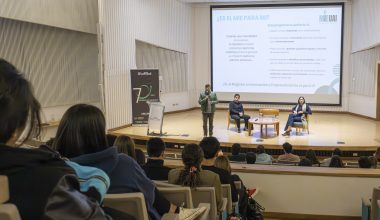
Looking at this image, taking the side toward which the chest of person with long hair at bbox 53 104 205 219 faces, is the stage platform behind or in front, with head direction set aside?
in front

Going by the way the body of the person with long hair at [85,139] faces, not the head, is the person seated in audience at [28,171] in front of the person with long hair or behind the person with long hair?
behind

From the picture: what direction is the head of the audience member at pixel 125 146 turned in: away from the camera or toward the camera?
away from the camera

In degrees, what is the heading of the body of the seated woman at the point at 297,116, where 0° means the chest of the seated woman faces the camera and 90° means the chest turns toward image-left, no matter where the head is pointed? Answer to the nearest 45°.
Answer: approximately 45°

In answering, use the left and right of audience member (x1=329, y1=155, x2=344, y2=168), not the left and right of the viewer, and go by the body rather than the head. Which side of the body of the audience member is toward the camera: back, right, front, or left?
back

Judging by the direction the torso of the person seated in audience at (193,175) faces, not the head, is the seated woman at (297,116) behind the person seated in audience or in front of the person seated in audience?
in front

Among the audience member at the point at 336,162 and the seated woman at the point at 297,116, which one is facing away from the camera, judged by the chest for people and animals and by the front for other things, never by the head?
the audience member

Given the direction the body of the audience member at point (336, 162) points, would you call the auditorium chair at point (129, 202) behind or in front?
behind

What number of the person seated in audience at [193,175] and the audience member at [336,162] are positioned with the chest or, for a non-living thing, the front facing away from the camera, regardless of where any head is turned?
2

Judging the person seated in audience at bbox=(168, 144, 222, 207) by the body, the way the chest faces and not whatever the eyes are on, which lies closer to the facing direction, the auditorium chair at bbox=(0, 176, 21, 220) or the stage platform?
the stage platform

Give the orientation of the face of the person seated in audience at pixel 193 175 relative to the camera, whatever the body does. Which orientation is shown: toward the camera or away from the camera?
away from the camera

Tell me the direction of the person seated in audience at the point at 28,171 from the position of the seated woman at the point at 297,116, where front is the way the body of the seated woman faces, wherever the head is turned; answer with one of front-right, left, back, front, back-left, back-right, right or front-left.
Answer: front-left

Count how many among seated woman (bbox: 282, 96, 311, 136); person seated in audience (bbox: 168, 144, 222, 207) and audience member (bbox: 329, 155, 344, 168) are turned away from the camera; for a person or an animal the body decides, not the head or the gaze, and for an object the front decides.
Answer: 2

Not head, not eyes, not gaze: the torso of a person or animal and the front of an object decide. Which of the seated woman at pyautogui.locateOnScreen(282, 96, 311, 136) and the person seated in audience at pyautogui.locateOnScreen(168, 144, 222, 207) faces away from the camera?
the person seated in audience

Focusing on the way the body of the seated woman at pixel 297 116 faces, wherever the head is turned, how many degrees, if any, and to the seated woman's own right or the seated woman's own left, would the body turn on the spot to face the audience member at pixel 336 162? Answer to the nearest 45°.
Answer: approximately 45° to the seated woman's own left

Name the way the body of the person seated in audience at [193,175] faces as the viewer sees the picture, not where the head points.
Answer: away from the camera

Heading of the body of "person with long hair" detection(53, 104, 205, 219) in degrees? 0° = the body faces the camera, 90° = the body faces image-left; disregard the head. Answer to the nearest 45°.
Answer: approximately 225°
